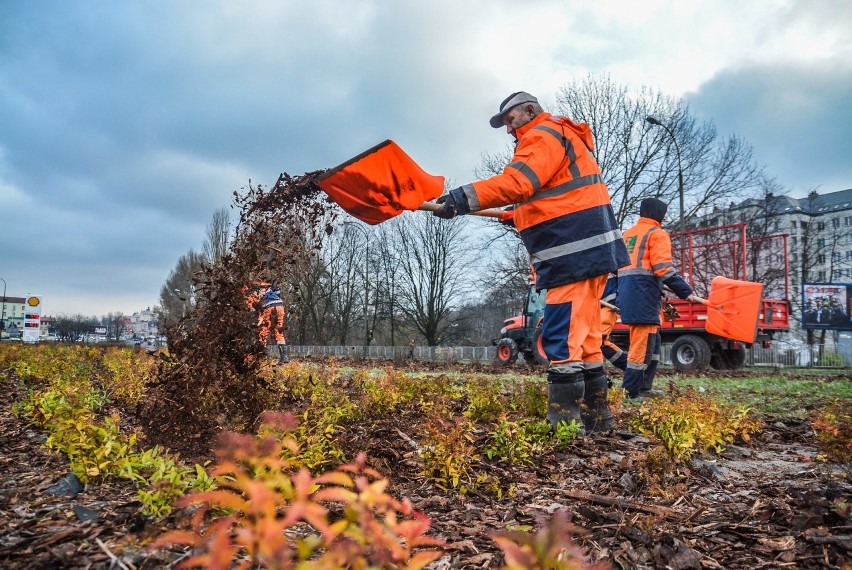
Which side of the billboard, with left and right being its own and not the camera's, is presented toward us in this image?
front

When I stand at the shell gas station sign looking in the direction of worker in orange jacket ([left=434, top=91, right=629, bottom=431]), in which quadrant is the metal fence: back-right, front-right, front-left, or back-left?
front-left

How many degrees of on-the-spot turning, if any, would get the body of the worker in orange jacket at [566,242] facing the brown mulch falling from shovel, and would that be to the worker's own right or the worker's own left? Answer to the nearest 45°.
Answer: approximately 45° to the worker's own left

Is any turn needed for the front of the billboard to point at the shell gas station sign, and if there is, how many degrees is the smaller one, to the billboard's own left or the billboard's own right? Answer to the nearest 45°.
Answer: approximately 90° to the billboard's own right

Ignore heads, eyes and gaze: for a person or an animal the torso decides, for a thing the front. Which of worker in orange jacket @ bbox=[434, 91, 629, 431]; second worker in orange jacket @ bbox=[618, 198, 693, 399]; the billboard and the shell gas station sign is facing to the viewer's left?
the worker in orange jacket @ bbox=[434, 91, 629, 431]

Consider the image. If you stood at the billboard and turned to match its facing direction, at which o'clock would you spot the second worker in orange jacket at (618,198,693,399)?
The second worker in orange jacket is roughly at 12 o'clock from the billboard.

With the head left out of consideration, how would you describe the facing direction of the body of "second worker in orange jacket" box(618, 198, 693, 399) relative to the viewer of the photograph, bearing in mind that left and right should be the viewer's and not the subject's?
facing away from the viewer and to the right of the viewer

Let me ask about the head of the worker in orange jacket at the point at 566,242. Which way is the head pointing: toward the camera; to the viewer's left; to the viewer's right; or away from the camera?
to the viewer's left

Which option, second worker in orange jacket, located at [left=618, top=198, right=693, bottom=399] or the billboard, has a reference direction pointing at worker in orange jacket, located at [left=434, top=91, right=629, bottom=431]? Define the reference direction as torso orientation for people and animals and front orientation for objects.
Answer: the billboard

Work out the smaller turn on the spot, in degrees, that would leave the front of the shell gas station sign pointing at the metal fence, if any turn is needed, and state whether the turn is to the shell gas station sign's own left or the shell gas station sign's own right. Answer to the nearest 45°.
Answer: approximately 45° to the shell gas station sign's own left

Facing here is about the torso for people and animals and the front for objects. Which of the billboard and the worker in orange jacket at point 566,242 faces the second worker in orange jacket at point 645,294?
the billboard

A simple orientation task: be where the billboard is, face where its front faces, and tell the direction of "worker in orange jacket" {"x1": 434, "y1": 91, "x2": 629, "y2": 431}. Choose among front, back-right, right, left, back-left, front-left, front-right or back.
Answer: front

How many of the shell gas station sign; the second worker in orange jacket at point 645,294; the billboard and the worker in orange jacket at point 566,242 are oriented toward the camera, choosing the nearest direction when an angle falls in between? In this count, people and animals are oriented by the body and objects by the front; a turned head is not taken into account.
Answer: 2

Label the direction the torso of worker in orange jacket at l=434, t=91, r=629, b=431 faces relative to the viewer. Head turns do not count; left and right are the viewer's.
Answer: facing to the left of the viewer
